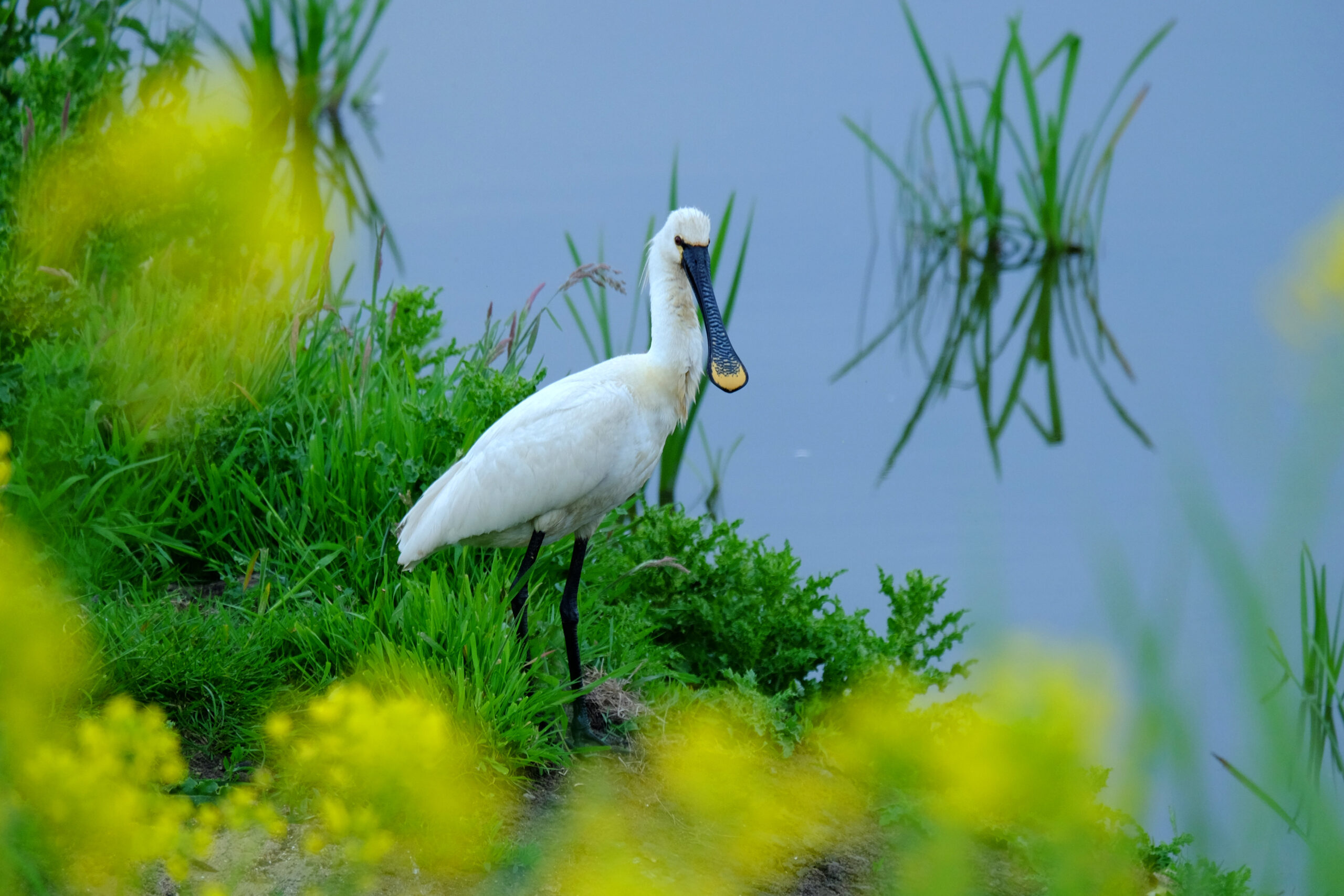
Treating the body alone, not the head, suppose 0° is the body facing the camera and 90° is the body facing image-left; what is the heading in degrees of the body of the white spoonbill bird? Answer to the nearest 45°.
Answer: approximately 270°

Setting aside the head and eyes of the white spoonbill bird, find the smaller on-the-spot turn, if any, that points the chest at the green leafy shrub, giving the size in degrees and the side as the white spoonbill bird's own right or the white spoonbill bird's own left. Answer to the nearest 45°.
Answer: approximately 45° to the white spoonbill bird's own left

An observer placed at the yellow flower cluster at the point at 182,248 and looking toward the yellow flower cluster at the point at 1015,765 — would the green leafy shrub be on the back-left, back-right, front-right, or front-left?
front-left

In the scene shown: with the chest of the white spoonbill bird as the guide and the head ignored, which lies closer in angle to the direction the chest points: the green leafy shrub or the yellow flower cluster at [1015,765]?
the green leafy shrub

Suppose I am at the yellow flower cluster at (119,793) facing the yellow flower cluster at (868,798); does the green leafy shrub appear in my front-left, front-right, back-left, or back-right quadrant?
front-left

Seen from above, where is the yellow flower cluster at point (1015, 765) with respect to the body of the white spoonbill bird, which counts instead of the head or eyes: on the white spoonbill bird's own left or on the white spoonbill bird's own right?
on the white spoonbill bird's own right

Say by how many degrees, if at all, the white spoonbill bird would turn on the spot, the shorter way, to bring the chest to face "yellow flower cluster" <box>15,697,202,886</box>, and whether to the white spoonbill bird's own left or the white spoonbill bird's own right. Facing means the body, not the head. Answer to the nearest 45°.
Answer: approximately 90° to the white spoonbill bird's own right

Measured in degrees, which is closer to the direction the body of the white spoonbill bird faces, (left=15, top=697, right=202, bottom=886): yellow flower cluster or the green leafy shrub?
the green leafy shrub

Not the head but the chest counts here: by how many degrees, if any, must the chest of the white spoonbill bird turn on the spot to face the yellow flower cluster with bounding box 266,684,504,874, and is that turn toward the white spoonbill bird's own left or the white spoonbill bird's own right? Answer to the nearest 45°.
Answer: approximately 90° to the white spoonbill bird's own right
